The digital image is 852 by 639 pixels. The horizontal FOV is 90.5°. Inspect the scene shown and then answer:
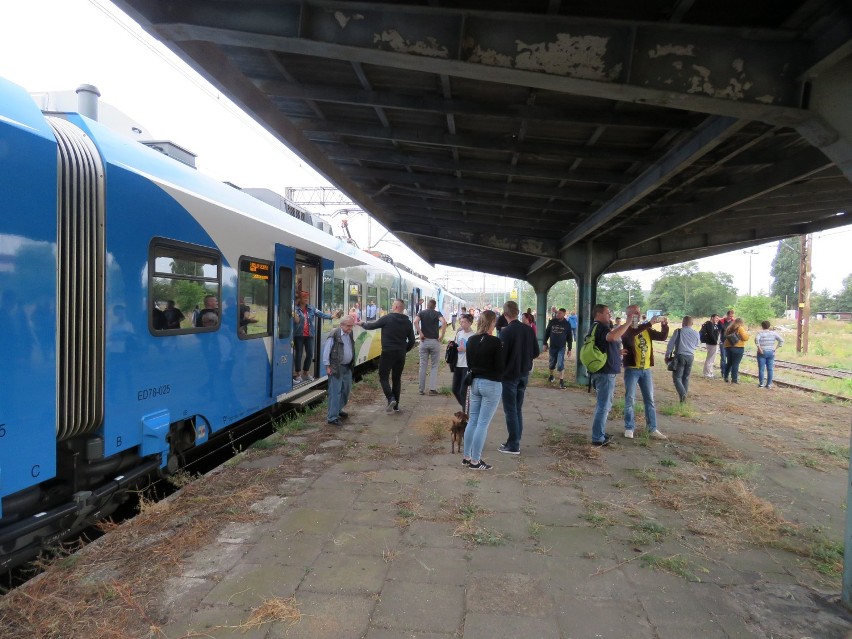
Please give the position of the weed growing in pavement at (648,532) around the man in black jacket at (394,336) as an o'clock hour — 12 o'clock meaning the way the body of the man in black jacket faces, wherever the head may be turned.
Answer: The weed growing in pavement is roughly at 5 o'clock from the man in black jacket.

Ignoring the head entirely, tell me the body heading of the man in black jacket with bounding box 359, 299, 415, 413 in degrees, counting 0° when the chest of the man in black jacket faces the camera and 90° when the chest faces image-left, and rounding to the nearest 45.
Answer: approximately 180°

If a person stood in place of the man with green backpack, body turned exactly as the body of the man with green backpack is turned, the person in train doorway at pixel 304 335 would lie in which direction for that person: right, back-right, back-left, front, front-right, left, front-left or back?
back

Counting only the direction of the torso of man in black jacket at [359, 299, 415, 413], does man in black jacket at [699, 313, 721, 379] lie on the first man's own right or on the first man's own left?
on the first man's own right

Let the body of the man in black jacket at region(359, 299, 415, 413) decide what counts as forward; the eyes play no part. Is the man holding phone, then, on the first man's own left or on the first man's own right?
on the first man's own right

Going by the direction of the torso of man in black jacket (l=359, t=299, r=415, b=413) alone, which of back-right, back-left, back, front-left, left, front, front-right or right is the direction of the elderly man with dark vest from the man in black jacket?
back-left

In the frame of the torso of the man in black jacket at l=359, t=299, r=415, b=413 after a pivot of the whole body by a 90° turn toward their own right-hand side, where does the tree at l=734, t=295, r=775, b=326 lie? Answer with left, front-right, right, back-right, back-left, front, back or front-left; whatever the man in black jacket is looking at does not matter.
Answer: front-left
